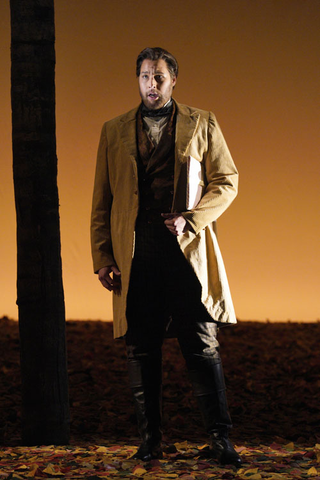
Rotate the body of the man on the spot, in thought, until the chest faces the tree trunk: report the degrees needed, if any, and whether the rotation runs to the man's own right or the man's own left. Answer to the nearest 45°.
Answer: approximately 135° to the man's own right

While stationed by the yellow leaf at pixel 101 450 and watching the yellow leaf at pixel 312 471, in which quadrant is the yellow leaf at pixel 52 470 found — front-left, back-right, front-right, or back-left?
front-right

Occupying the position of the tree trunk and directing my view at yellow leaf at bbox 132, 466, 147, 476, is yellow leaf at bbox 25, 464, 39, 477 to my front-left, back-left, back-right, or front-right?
front-right

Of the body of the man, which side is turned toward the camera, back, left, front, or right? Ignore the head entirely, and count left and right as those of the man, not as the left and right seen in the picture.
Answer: front
